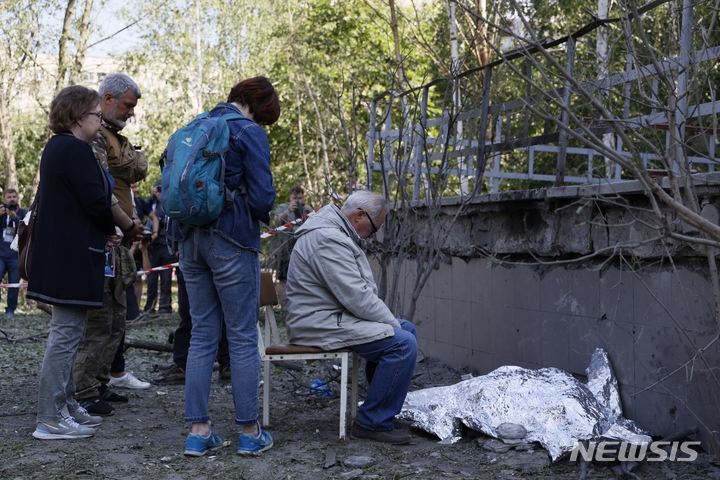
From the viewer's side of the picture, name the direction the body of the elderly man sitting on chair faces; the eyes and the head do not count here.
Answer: to the viewer's right

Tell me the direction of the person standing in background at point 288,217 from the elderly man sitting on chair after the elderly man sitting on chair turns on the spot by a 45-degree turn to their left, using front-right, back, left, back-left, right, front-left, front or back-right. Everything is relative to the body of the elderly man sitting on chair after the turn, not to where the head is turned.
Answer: front-left

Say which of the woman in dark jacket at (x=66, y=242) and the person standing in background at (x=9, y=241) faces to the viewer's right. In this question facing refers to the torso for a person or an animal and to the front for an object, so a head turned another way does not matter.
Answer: the woman in dark jacket

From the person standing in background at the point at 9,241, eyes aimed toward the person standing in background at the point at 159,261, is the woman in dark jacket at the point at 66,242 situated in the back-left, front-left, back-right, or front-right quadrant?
front-right

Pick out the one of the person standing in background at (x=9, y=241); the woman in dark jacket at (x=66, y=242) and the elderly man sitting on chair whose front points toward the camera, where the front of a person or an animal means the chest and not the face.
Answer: the person standing in background

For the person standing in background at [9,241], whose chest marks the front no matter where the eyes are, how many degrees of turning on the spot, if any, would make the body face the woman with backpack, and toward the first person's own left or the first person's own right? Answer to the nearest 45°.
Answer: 0° — they already face them

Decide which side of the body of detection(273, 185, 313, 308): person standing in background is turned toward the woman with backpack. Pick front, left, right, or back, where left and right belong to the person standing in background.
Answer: front

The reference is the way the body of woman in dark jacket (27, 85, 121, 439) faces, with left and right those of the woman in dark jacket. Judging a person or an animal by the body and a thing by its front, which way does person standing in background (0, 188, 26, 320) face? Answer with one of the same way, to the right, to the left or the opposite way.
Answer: to the right

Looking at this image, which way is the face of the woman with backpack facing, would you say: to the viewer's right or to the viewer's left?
to the viewer's right

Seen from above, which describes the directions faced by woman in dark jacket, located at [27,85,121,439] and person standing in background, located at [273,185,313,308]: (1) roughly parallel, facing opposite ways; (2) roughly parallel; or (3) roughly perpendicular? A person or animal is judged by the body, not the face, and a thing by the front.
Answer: roughly perpendicular

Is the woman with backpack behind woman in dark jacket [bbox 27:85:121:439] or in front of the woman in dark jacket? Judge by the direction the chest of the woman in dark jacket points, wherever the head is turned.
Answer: in front

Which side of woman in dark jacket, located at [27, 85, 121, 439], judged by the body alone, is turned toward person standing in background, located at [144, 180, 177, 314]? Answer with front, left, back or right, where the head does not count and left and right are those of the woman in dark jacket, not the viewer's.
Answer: left

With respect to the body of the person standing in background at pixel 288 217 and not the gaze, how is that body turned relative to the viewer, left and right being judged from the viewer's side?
facing the viewer

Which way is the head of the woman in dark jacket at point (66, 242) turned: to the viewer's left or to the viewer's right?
to the viewer's right

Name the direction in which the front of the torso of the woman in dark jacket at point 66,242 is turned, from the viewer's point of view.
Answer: to the viewer's right
